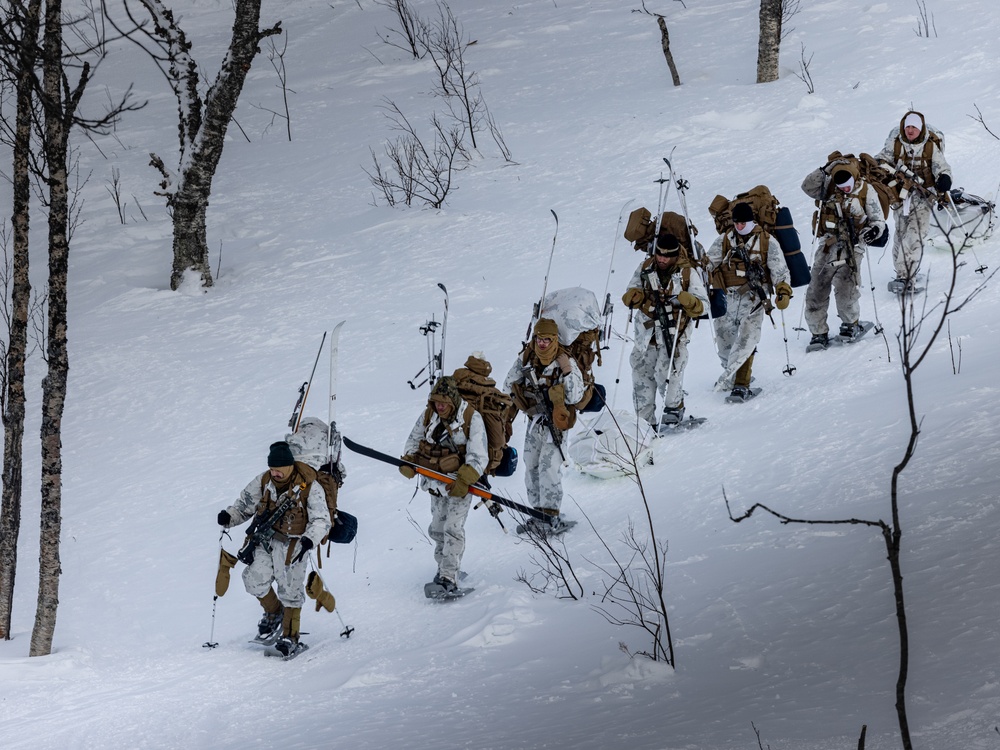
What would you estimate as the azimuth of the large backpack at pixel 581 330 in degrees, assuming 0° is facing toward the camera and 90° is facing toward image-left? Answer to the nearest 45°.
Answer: approximately 225°

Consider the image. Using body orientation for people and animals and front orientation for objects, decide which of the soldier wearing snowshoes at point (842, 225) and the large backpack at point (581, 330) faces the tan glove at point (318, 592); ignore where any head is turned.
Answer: the soldier wearing snowshoes

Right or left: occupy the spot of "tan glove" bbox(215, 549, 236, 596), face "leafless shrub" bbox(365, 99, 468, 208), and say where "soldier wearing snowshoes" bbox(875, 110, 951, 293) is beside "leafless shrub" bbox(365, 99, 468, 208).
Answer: right

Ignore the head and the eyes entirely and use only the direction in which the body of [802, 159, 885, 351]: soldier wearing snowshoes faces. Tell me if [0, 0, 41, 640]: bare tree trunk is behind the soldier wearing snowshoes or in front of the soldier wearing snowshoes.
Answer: in front

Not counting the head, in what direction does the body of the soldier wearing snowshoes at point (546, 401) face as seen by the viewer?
toward the camera

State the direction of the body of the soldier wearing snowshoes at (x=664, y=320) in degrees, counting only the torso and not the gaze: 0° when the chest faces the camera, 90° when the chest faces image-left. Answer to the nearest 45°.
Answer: approximately 0°

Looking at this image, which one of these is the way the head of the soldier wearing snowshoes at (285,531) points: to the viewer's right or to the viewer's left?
to the viewer's left

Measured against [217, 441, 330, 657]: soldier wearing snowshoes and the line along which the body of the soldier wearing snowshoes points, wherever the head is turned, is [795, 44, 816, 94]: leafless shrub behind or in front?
behind

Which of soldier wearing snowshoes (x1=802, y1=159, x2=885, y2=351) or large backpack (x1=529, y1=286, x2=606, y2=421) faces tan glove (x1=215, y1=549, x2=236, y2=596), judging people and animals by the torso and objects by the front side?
the soldier wearing snowshoes

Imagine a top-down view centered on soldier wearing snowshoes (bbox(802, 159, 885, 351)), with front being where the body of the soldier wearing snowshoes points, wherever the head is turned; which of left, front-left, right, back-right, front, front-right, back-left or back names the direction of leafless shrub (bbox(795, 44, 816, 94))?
back-right
